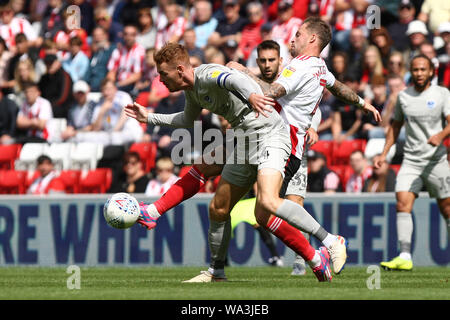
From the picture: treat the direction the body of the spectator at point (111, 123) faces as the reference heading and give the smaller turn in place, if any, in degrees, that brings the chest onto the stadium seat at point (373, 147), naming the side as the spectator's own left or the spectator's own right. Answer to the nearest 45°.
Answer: approximately 45° to the spectator's own left

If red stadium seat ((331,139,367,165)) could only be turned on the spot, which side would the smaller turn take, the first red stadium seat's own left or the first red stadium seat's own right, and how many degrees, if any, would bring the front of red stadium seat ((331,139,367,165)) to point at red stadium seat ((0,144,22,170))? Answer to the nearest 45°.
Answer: approximately 90° to the first red stadium seat's own right

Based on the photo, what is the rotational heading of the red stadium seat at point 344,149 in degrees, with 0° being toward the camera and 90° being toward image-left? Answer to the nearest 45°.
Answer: approximately 0°

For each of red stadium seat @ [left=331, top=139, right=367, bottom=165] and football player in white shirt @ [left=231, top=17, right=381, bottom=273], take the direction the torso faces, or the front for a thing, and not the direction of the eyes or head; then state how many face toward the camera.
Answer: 1

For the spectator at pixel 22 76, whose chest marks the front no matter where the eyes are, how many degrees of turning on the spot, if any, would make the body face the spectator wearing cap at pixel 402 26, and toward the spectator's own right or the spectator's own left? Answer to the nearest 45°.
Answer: approximately 45° to the spectator's own left

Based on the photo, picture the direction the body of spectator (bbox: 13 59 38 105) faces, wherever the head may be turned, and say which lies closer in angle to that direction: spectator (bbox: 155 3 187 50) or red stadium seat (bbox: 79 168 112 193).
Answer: the red stadium seat

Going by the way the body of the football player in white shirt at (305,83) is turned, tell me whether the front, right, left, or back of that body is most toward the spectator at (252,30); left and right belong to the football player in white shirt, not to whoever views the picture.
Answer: right

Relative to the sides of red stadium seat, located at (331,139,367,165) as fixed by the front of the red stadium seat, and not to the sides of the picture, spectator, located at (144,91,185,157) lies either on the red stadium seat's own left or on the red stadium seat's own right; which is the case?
on the red stadium seat's own right

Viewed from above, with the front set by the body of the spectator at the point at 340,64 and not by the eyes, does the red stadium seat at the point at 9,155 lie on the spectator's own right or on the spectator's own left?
on the spectator's own right

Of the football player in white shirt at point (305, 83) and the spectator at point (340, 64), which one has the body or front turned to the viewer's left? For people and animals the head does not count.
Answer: the football player in white shirt

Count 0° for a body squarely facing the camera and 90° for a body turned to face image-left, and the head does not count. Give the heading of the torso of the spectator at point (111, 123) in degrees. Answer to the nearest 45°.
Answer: approximately 0°
